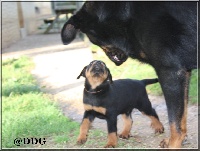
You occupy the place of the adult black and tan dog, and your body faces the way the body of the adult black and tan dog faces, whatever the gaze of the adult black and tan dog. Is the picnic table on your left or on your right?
on your right

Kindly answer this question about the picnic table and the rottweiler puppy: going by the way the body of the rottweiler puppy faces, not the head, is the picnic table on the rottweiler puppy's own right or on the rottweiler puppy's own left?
on the rottweiler puppy's own right

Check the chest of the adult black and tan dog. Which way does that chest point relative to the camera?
to the viewer's left

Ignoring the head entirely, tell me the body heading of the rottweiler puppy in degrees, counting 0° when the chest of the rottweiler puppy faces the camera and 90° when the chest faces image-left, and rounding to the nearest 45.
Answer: approximately 45°

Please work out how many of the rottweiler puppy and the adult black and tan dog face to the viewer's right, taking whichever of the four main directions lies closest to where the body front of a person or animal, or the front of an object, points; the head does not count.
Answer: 0
